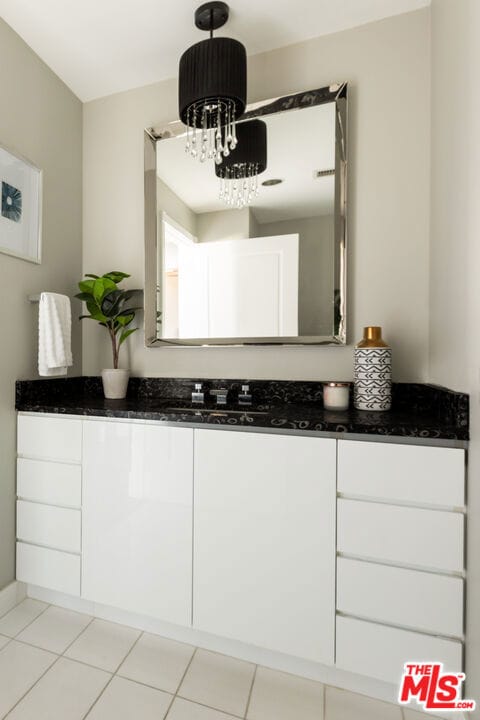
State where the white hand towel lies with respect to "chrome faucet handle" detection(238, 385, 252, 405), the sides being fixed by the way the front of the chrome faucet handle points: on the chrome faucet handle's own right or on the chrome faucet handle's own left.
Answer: on the chrome faucet handle's own right

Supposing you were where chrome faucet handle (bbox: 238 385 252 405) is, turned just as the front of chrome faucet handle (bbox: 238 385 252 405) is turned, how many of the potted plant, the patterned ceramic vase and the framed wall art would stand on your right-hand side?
2

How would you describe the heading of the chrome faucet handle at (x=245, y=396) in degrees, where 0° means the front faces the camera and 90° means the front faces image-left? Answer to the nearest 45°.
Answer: approximately 0°
